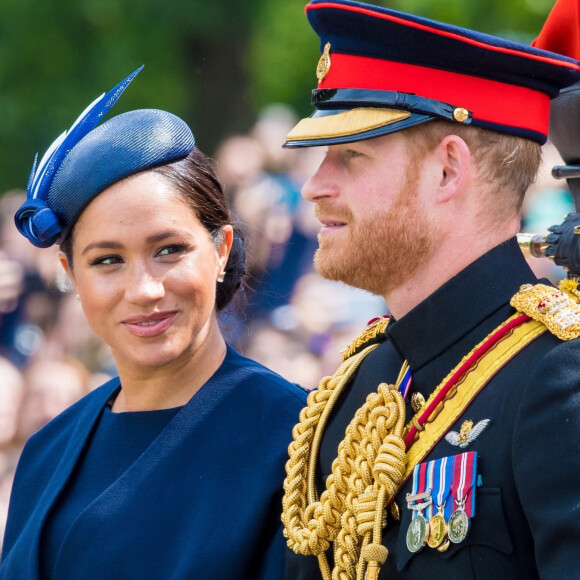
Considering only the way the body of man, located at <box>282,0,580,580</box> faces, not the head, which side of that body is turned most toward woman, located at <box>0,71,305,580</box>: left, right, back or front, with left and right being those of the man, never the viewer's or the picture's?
right

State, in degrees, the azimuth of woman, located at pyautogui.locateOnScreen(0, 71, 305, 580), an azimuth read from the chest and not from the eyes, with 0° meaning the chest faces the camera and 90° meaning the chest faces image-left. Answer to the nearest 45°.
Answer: approximately 45°

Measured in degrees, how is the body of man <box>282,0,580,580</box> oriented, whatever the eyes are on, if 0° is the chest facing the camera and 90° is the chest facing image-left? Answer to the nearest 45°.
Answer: approximately 45°

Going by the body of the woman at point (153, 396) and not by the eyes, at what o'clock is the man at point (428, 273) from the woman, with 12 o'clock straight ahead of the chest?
The man is roughly at 9 o'clock from the woman.

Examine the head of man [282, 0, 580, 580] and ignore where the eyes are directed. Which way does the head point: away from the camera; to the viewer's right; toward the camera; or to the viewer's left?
to the viewer's left
